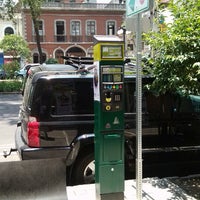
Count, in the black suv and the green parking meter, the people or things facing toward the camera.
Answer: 1

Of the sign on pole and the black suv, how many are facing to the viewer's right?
1

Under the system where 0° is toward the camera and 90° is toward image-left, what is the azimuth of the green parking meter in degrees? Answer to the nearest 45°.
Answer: approximately 0°

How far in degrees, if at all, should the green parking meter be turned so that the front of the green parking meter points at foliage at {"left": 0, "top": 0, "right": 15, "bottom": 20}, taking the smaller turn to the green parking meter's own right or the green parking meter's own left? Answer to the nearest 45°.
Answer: approximately 180°

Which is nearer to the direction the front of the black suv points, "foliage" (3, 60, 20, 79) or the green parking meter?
the green parking meter

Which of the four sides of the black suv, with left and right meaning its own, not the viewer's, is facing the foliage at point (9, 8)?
left

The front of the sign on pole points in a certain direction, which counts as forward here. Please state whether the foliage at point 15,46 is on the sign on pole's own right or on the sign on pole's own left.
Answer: on the sign on pole's own right

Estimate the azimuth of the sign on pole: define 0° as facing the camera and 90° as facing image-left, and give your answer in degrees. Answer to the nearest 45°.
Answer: approximately 45°

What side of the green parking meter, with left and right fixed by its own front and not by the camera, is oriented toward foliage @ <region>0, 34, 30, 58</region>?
back

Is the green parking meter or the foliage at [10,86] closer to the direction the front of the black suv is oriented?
the green parking meter

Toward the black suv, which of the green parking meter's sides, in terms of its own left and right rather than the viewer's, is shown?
back

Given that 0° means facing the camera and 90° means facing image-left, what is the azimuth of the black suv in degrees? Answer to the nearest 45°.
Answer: approximately 270°
